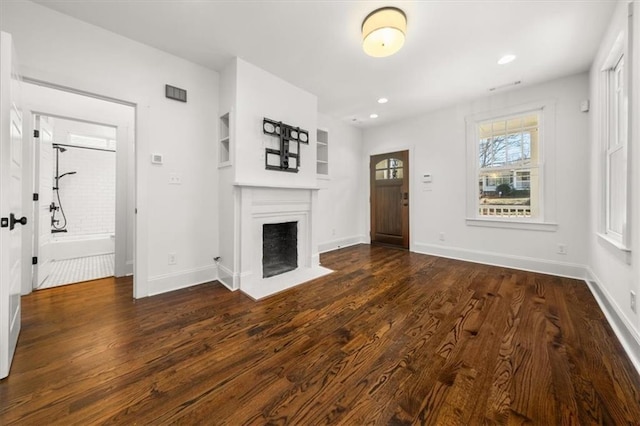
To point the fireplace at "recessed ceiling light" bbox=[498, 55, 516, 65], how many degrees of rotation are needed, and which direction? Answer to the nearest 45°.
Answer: approximately 45° to its left

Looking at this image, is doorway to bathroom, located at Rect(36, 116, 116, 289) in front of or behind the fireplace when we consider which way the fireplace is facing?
behind

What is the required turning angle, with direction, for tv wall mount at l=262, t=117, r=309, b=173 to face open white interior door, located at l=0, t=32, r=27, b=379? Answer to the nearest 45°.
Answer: approximately 90° to its right

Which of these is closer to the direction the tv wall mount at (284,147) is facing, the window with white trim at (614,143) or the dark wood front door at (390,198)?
the window with white trim

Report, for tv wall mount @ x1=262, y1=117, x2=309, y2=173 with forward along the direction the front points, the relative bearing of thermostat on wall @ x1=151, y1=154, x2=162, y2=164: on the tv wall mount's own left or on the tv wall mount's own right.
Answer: on the tv wall mount's own right

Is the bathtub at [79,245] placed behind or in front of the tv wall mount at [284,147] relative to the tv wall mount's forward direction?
behind

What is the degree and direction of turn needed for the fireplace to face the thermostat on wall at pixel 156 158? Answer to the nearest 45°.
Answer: approximately 135° to its right

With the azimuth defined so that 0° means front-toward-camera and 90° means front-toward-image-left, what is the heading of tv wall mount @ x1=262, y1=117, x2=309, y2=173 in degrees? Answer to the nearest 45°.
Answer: approximately 315°

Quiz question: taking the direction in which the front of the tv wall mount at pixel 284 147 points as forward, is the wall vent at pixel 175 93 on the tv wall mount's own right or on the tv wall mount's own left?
on the tv wall mount's own right
